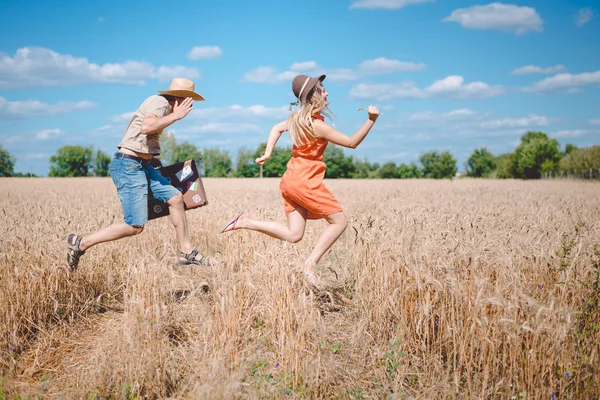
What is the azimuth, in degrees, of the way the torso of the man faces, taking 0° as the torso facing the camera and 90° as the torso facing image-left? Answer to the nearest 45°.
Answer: approximately 270°

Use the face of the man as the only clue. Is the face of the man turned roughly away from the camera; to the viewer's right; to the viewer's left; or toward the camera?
to the viewer's right

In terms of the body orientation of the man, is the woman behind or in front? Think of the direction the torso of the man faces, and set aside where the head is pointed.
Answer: in front
